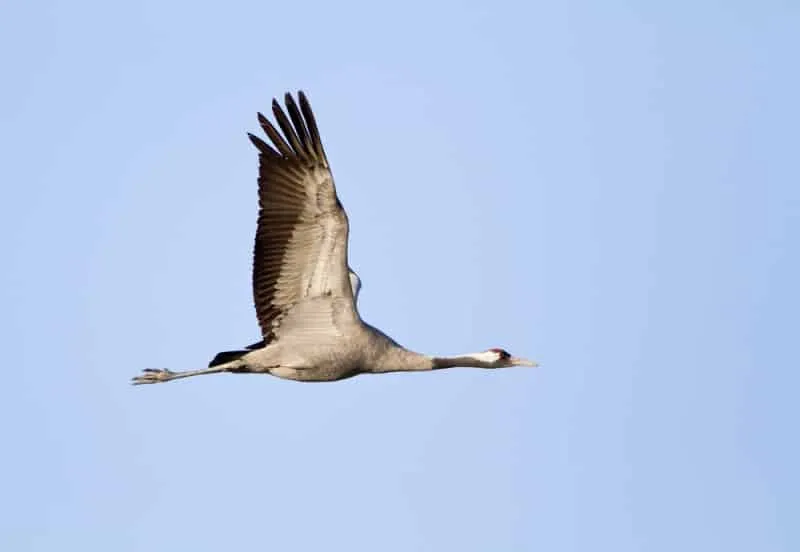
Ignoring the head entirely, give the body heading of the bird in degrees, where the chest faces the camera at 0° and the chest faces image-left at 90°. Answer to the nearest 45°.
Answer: approximately 270°
